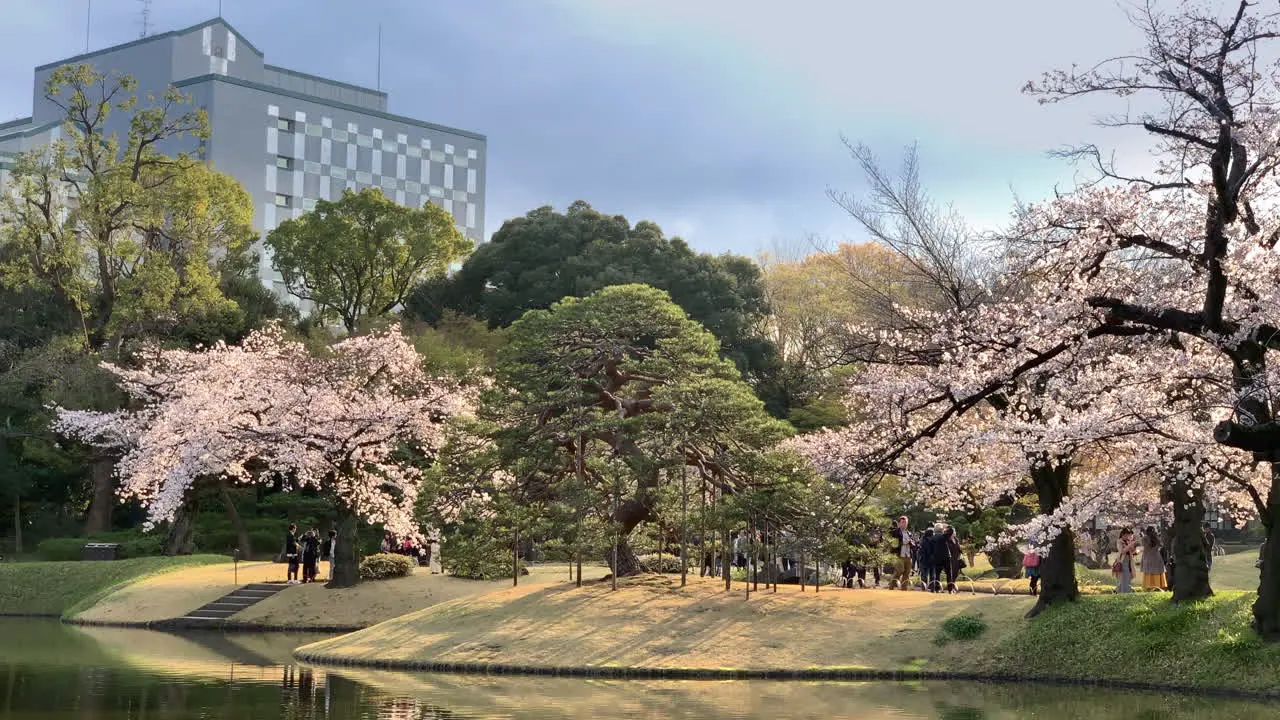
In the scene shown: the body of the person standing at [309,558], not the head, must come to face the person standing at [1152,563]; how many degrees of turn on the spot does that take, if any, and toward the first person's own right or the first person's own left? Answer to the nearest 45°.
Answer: approximately 45° to the first person's own left

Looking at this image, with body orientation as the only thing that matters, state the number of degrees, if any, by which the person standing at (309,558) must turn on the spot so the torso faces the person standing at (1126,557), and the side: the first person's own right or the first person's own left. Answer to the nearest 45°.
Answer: approximately 45° to the first person's own left

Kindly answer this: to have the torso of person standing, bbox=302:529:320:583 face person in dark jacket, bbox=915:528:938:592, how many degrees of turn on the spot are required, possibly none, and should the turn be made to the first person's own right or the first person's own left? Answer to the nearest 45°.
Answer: approximately 45° to the first person's own left

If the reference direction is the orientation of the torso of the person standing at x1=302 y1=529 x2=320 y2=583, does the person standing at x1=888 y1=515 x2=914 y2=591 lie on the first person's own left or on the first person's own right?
on the first person's own left

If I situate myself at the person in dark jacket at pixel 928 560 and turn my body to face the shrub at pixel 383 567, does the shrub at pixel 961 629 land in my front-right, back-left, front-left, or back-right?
back-left

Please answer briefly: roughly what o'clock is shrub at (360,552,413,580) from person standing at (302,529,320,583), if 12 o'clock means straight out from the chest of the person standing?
The shrub is roughly at 10 o'clock from the person standing.

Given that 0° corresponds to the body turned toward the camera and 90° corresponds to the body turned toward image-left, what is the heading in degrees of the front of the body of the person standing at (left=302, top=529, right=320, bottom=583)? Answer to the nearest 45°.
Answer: approximately 0°

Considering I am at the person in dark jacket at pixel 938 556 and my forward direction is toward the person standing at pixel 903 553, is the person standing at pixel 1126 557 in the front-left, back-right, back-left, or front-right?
back-right

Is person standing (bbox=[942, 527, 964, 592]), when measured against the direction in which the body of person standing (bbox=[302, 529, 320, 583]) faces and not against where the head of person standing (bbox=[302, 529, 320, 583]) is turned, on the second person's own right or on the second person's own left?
on the second person's own left

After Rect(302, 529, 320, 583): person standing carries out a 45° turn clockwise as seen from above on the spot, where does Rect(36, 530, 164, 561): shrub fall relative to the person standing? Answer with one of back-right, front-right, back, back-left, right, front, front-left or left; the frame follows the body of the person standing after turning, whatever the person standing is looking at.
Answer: right

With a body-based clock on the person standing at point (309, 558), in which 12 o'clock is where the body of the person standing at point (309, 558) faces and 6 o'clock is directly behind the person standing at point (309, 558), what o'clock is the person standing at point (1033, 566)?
the person standing at point (1033, 566) is roughly at 10 o'clock from the person standing at point (309, 558).
